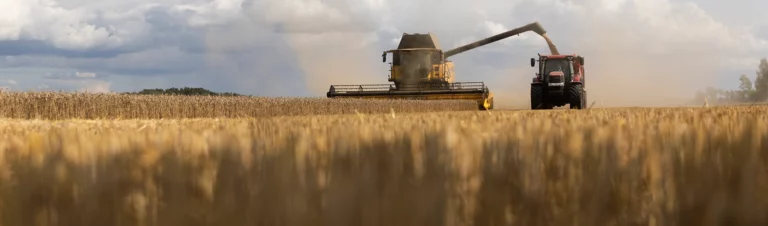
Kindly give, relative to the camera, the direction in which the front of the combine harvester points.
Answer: facing the viewer
